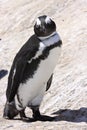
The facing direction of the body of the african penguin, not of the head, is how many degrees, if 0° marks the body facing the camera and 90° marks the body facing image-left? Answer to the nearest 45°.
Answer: approximately 315°
